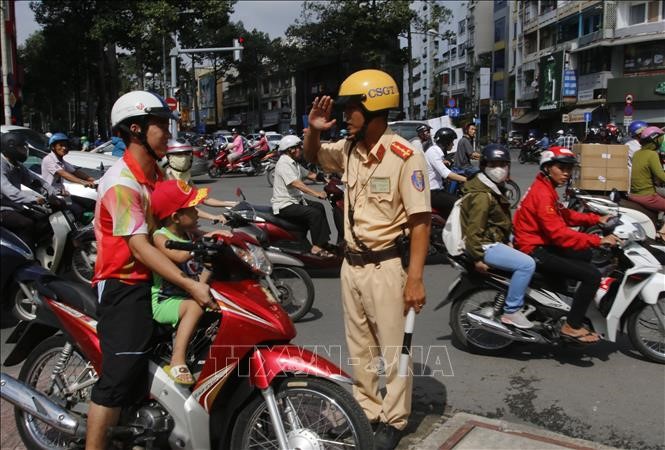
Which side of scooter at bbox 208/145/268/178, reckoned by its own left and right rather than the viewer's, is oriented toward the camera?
left

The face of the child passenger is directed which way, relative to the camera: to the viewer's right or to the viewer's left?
to the viewer's right

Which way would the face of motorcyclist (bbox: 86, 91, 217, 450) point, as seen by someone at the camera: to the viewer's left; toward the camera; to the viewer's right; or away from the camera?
to the viewer's right

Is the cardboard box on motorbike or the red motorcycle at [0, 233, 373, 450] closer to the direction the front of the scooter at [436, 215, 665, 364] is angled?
the cardboard box on motorbike

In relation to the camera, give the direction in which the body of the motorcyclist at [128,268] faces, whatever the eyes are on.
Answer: to the viewer's right

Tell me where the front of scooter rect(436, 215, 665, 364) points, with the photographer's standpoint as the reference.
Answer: facing to the right of the viewer

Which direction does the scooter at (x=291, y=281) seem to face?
to the viewer's right

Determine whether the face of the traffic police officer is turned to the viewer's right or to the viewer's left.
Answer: to the viewer's left

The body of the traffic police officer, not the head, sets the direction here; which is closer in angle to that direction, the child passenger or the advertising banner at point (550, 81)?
the child passenger

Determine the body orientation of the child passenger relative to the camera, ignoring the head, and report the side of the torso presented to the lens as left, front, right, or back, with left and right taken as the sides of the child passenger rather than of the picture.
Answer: right
